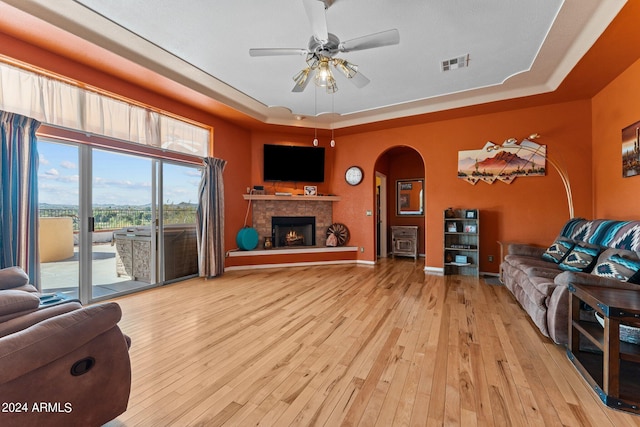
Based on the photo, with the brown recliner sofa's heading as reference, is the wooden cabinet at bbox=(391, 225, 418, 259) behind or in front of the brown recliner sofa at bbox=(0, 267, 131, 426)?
in front

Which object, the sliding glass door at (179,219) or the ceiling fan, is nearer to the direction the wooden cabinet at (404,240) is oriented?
the ceiling fan

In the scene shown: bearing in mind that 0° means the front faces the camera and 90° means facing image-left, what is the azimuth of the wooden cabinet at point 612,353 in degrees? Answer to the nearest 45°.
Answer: approximately 45°

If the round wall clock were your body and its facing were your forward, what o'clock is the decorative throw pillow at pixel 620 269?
The decorative throw pillow is roughly at 11 o'clock from the round wall clock.

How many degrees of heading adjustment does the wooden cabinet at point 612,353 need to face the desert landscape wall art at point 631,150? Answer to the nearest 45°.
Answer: approximately 135° to its right

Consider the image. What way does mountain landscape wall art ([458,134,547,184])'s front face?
toward the camera

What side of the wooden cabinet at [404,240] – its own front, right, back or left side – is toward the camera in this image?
front

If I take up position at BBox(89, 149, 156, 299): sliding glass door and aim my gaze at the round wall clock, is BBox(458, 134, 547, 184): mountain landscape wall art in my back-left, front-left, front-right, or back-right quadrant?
front-right

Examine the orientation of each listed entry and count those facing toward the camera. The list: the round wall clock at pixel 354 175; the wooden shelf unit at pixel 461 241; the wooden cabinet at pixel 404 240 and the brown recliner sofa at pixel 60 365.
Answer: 3

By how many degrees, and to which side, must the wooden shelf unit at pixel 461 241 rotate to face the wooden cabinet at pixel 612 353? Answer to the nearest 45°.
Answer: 0° — it already faces it

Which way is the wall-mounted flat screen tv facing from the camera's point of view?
toward the camera

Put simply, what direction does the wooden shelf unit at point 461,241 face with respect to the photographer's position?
facing the viewer

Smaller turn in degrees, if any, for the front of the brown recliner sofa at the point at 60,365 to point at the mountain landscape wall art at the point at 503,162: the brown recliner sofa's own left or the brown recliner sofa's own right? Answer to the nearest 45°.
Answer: approximately 45° to the brown recliner sofa's own right

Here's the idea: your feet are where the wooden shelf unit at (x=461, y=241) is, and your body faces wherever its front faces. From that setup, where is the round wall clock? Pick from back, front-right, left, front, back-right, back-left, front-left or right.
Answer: right

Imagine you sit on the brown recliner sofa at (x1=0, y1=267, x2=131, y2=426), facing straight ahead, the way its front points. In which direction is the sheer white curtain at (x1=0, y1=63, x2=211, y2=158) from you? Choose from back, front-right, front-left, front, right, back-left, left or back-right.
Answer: front-left
